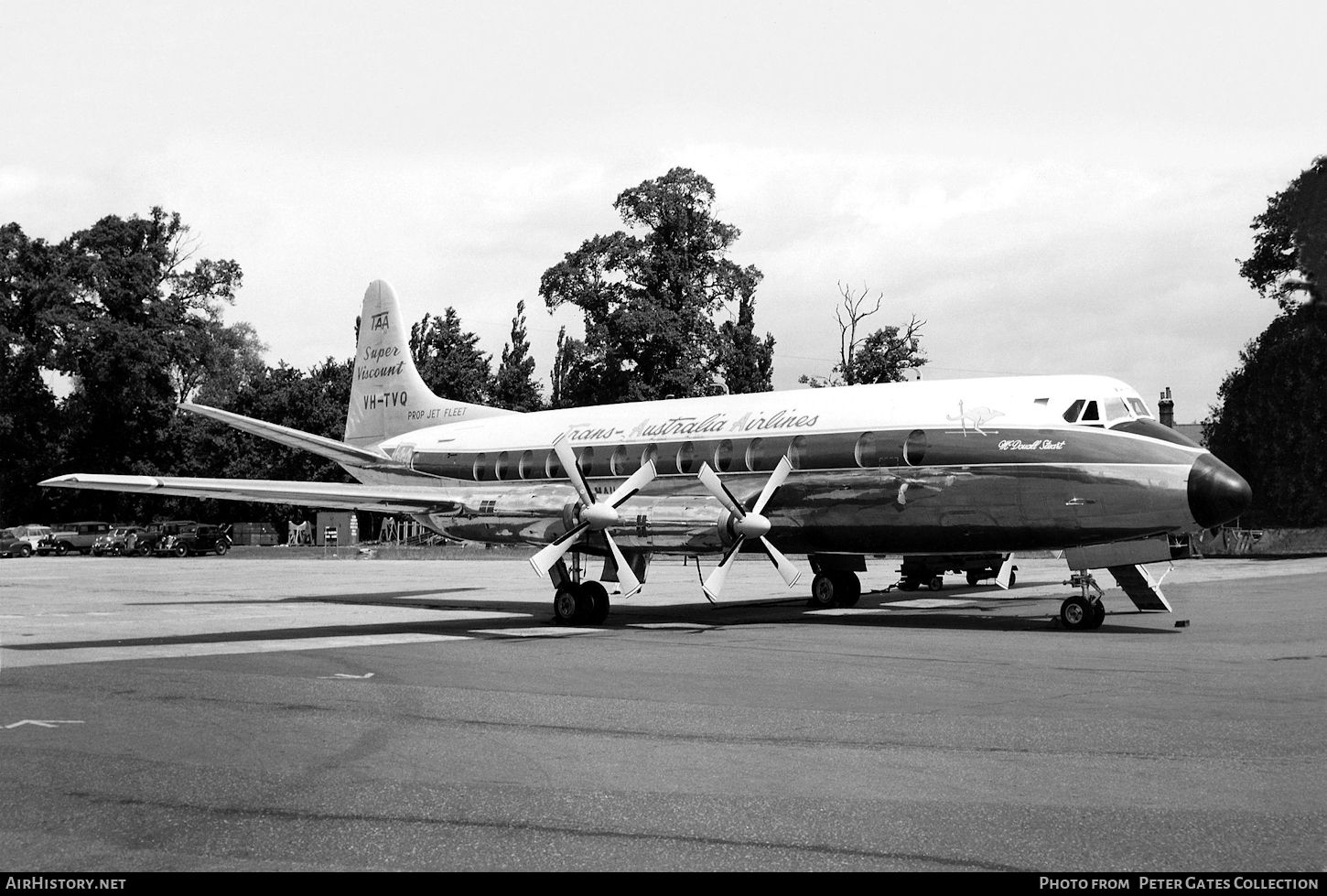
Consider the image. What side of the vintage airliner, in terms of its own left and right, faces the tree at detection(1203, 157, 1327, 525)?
front

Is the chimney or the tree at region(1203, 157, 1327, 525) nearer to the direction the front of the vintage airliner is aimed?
the tree

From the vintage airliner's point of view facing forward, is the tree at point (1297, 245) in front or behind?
in front

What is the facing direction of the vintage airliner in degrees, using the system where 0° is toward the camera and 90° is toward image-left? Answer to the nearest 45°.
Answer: approximately 315°
